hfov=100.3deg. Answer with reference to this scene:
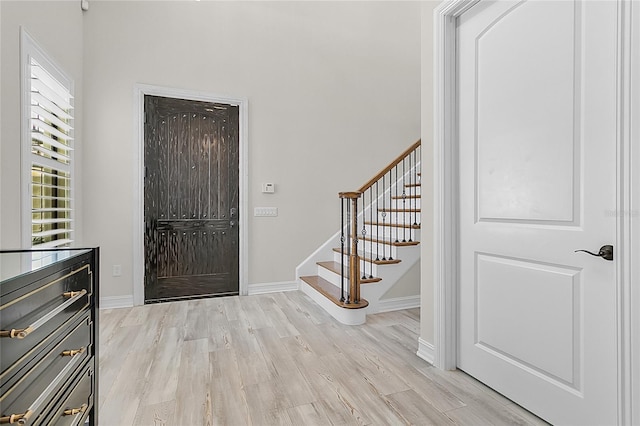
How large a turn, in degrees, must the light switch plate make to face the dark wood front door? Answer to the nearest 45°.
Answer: approximately 90° to its right

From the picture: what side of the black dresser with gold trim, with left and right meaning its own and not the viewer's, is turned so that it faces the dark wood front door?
left

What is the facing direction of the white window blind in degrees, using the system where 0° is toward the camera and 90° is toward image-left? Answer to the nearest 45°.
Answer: approximately 315°

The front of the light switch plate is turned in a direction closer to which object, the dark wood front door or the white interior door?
the white interior door

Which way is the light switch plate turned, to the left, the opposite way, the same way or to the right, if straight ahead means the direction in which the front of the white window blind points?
to the right

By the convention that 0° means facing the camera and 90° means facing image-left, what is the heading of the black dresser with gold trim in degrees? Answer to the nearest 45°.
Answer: approximately 315°

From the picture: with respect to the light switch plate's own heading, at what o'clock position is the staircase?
The staircase is roughly at 10 o'clock from the light switch plate.

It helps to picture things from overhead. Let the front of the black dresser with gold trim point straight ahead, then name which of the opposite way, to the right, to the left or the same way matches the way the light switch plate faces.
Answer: to the right

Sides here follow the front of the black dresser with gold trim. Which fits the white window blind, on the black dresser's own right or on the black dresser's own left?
on the black dresser's own left

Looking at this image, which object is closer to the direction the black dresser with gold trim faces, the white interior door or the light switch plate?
the white interior door
